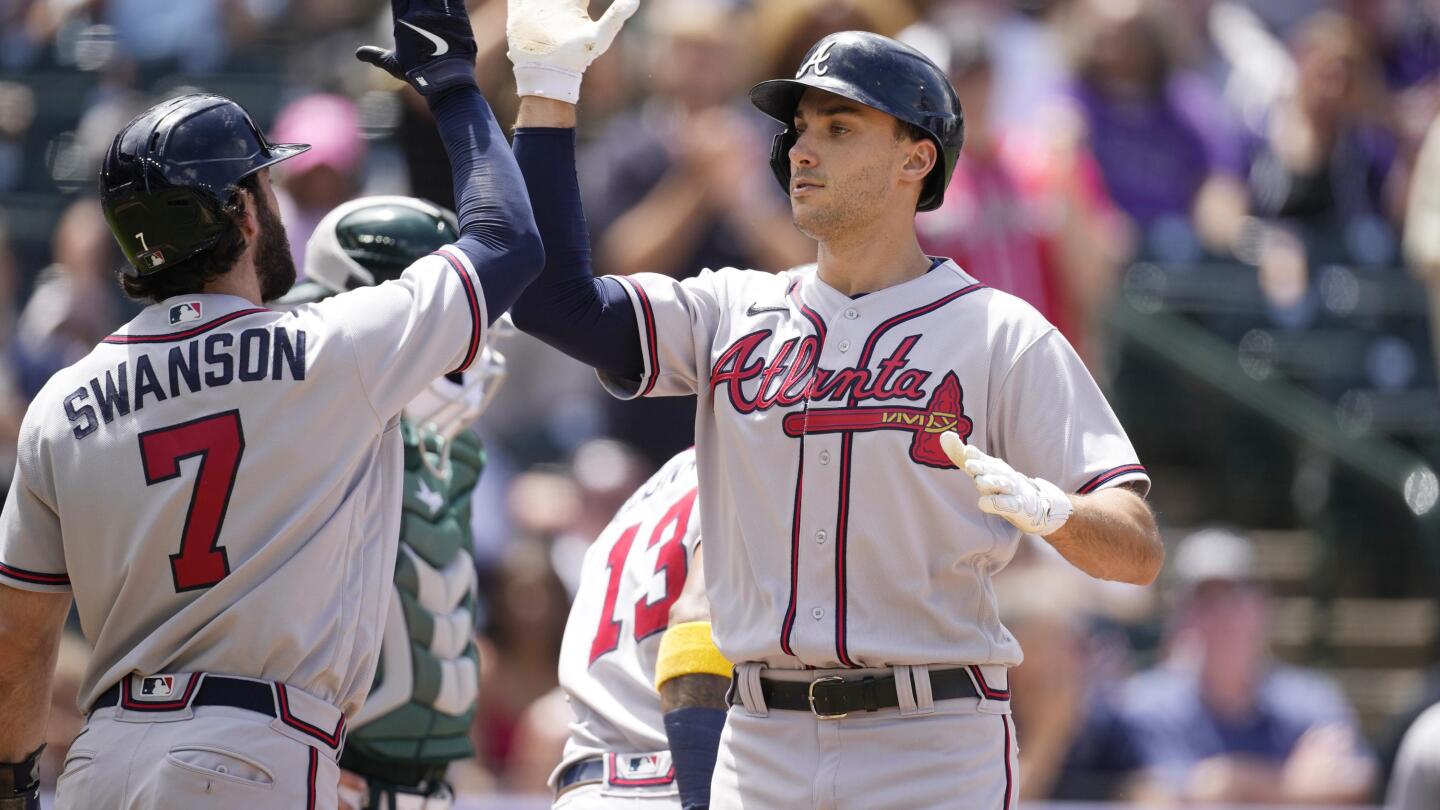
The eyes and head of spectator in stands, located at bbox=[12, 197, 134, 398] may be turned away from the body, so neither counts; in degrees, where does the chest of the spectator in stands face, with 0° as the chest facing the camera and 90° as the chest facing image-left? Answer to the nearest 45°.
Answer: approximately 0°

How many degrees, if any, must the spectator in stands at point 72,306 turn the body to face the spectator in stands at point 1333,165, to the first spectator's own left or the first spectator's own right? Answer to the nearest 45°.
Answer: approximately 90° to the first spectator's own left

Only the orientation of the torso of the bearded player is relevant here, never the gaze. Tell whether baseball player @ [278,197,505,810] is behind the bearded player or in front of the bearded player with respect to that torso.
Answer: in front

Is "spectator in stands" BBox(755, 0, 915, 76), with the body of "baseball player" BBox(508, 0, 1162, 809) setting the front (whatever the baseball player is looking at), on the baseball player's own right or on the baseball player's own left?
on the baseball player's own right

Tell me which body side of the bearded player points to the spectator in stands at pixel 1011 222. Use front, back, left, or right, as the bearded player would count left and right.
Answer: front

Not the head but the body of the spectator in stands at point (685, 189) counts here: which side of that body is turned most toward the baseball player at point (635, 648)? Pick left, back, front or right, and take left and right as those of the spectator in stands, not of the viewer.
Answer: front

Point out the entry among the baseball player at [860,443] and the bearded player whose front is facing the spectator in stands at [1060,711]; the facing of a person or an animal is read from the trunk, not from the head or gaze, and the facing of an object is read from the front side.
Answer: the bearded player
